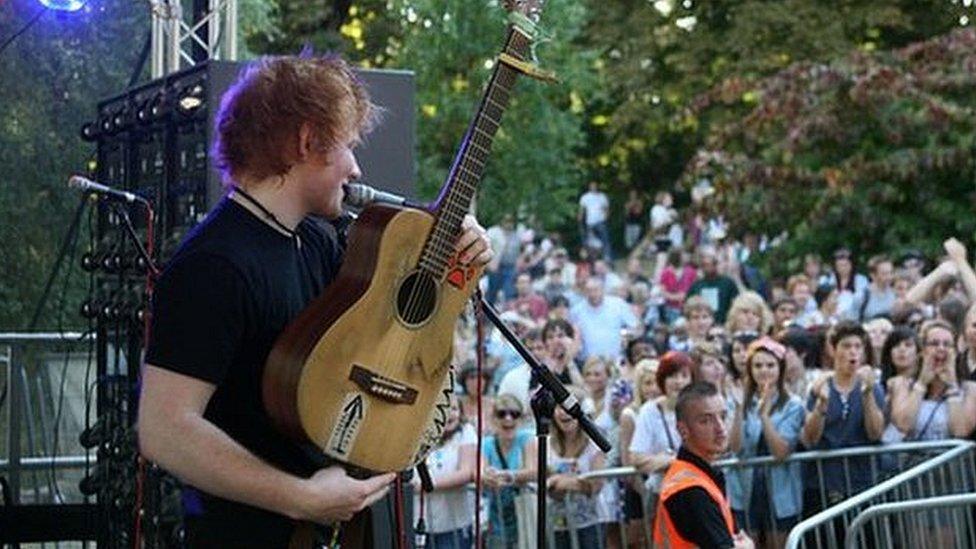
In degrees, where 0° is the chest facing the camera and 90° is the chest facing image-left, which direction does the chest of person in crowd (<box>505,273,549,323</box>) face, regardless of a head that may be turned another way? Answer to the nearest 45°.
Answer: approximately 45°

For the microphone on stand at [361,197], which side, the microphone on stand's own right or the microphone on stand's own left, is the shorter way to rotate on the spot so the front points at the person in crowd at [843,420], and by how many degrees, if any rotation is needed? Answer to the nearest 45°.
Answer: approximately 135° to the microphone on stand's own right

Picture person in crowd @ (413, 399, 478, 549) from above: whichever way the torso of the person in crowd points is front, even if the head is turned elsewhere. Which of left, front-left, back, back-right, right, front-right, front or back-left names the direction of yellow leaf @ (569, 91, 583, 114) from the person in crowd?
back-right

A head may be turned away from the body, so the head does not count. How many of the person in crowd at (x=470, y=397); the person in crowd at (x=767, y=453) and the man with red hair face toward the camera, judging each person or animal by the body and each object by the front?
2

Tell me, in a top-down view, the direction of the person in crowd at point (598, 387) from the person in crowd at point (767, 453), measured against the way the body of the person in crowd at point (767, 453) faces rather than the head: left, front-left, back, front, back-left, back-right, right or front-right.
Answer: back-right

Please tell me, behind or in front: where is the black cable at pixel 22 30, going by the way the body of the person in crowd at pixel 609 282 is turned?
in front

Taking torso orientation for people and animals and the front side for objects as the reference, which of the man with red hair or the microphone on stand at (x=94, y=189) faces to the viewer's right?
the man with red hair

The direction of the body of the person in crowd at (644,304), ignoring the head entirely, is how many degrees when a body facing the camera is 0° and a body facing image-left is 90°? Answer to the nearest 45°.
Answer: approximately 45°

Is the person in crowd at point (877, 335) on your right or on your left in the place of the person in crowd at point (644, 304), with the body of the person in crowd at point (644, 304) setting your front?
on your left

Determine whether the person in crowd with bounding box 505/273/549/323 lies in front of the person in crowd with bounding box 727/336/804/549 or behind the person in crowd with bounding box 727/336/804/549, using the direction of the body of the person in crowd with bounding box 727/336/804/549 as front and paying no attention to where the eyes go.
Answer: behind

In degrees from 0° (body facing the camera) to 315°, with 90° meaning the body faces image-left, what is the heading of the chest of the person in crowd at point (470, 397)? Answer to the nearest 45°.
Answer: approximately 0°

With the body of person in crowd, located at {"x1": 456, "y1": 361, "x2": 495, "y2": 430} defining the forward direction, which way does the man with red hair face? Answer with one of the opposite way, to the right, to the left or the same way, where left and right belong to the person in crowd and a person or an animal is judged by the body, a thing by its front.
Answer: to the left

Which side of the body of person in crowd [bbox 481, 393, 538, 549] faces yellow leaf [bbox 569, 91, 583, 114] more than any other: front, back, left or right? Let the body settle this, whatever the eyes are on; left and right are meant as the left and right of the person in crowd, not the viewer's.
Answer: back

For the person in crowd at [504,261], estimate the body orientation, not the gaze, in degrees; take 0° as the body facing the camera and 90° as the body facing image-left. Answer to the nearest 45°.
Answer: approximately 0°

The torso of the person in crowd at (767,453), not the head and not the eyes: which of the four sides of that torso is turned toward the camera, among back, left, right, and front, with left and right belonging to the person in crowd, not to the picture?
front

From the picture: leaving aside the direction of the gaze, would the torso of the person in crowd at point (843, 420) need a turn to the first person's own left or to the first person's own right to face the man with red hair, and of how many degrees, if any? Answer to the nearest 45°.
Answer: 0° — they already face them
